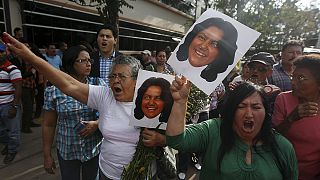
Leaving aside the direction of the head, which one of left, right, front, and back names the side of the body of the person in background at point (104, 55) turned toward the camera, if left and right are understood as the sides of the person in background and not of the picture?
front

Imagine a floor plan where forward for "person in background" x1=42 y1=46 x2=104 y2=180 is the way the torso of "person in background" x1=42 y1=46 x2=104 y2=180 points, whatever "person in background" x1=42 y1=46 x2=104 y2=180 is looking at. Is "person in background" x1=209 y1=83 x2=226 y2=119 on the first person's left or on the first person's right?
on the first person's left

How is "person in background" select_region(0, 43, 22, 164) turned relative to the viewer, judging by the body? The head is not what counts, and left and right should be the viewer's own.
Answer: facing the viewer and to the left of the viewer

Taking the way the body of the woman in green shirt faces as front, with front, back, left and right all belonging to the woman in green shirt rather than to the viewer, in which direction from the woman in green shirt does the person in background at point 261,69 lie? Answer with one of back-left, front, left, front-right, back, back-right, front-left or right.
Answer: back

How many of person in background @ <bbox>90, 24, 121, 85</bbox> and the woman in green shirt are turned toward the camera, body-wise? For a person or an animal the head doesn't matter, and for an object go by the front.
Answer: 2

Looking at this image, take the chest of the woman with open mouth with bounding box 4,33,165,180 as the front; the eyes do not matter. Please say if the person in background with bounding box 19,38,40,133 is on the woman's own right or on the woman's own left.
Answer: on the woman's own right

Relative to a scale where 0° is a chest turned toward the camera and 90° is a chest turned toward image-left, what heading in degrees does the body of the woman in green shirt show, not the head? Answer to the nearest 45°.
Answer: approximately 0°

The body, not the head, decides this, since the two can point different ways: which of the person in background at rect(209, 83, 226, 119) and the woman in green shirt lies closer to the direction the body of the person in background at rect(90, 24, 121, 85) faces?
the woman in green shirt

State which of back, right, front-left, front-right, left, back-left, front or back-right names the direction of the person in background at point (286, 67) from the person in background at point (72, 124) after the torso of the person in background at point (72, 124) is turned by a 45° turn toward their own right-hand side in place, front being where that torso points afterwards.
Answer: left

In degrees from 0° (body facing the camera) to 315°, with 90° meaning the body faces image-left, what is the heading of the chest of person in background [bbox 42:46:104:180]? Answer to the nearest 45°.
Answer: approximately 315°

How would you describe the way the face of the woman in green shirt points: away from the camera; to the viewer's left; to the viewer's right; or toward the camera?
toward the camera

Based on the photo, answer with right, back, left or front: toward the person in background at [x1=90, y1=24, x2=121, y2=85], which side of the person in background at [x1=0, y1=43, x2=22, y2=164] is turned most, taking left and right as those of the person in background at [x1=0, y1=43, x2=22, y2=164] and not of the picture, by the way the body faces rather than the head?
left

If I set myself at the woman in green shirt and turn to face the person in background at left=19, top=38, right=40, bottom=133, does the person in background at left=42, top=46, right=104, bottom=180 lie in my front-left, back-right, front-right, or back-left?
front-left
